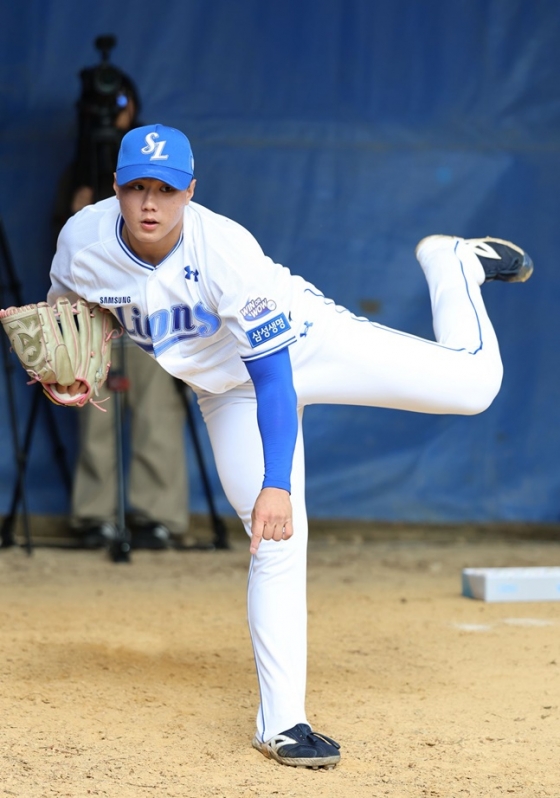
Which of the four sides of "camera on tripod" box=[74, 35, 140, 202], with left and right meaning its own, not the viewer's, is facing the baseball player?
front

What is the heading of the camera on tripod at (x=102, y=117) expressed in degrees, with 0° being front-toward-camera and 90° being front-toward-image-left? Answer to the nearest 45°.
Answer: approximately 0°
